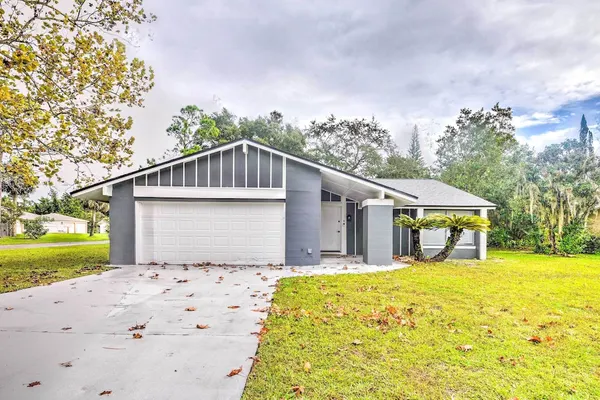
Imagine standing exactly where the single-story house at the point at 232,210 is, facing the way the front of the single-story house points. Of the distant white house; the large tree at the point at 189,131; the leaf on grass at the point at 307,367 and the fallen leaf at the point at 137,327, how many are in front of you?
2

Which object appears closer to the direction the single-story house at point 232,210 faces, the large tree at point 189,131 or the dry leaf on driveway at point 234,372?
the dry leaf on driveway

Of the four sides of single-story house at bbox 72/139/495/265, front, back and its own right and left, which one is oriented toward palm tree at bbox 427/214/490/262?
left

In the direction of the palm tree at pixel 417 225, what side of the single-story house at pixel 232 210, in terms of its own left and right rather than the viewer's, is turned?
left

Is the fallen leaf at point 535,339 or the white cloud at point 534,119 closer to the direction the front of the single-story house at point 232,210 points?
the fallen leaf

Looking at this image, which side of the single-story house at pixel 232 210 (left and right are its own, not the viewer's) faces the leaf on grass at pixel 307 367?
front

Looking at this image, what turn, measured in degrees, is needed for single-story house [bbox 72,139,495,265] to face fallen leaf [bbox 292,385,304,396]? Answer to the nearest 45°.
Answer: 0° — it already faces it

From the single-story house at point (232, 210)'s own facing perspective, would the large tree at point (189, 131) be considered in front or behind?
behind

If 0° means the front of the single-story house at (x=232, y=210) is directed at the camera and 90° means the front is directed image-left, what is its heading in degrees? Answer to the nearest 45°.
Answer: approximately 0°
